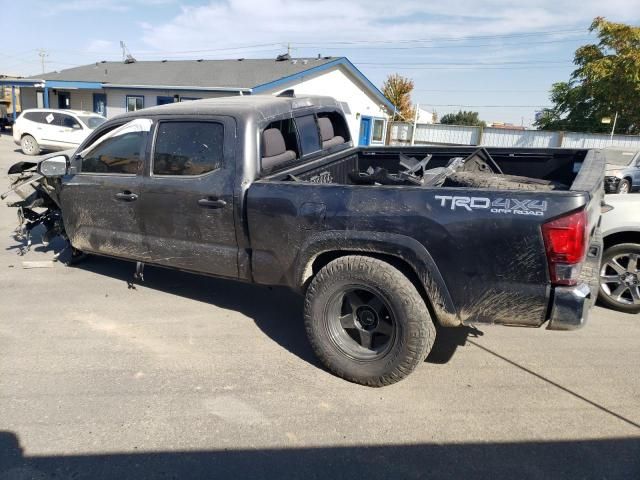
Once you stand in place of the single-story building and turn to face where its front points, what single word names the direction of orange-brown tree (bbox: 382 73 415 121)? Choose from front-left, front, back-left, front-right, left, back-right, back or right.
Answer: back

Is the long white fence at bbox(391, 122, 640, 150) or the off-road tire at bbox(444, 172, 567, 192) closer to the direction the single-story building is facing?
the off-road tire

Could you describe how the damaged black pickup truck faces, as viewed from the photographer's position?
facing away from the viewer and to the left of the viewer

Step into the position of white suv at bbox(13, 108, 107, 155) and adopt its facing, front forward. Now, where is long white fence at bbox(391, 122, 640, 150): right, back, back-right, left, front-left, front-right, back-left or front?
front-left

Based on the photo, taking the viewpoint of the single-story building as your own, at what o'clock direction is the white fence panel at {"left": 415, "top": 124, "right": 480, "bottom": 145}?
The white fence panel is roughly at 8 o'clock from the single-story building.

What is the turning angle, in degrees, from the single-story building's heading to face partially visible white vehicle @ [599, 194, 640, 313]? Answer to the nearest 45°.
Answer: approximately 45° to its left

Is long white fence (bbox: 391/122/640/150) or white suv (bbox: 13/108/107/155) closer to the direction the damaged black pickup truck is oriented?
the white suv

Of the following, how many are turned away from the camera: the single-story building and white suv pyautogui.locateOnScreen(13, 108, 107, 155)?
0

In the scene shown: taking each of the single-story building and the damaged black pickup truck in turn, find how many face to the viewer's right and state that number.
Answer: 0

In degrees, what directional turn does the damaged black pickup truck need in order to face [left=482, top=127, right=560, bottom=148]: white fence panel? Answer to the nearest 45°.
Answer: approximately 90° to its right

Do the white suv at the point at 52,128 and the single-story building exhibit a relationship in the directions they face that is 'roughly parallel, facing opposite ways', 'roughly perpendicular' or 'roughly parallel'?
roughly perpendicular

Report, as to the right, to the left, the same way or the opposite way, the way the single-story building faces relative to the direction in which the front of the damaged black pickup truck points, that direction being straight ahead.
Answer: to the left

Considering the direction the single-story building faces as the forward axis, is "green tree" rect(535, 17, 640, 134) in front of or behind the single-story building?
behind
